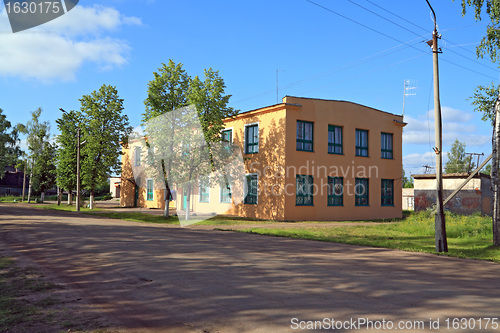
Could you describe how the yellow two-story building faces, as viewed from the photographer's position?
facing the viewer and to the left of the viewer

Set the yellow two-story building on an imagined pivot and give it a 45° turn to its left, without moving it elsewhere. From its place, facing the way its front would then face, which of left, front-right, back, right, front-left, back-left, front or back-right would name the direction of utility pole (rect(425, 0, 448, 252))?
front

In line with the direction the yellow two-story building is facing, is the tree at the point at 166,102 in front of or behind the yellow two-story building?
in front
